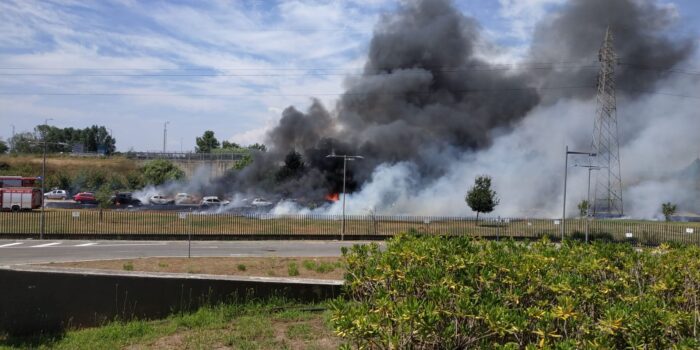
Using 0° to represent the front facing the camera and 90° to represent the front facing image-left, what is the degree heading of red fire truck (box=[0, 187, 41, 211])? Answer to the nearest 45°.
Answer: approximately 270°

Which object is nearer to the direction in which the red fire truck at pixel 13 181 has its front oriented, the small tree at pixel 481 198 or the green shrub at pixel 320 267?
the small tree

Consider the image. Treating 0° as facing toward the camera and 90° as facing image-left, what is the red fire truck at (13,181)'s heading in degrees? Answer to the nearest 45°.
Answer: approximately 270°

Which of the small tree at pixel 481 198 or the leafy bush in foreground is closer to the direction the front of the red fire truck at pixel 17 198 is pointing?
the small tree

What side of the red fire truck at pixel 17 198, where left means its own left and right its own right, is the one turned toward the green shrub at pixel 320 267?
right

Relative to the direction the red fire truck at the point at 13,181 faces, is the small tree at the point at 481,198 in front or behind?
in front

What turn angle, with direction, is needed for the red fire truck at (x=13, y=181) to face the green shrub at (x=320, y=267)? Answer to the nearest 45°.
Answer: approximately 90° to its right

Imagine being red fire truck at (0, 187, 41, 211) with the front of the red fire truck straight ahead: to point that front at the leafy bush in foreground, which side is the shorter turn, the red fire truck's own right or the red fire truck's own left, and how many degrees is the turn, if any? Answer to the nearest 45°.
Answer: approximately 90° to the red fire truck's own right
